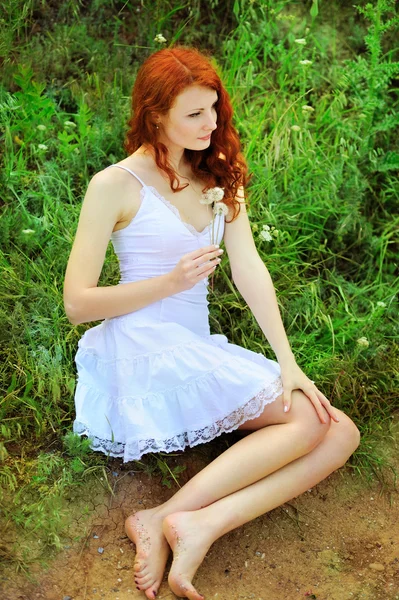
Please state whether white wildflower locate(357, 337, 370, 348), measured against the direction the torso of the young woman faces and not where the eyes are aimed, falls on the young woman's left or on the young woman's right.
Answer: on the young woman's left

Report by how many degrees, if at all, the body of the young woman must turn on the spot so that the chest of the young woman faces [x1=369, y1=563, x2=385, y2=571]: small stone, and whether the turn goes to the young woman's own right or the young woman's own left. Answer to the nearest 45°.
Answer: approximately 45° to the young woman's own left

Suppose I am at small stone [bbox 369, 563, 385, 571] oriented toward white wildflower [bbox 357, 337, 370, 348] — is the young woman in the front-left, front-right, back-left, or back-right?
front-left

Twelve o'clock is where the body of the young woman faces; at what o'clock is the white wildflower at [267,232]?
The white wildflower is roughly at 8 o'clock from the young woman.

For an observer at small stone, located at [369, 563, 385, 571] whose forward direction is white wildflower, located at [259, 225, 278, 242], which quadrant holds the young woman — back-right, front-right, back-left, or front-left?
front-left

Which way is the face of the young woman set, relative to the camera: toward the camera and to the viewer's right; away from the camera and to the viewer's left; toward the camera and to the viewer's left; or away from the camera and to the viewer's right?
toward the camera and to the viewer's right

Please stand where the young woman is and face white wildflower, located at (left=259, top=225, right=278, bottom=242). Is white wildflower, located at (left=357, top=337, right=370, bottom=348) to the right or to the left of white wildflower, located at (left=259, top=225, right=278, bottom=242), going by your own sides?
right

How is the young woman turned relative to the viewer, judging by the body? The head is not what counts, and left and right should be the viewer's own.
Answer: facing the viewer and to the right of the viewer

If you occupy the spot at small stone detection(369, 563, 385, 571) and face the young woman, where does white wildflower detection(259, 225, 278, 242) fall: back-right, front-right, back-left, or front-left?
front-right

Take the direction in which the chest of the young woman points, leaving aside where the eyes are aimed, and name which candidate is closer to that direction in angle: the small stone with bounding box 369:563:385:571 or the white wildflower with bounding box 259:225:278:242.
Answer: the small stone

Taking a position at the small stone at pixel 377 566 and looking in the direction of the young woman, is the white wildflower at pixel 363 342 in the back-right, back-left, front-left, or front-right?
front-right
